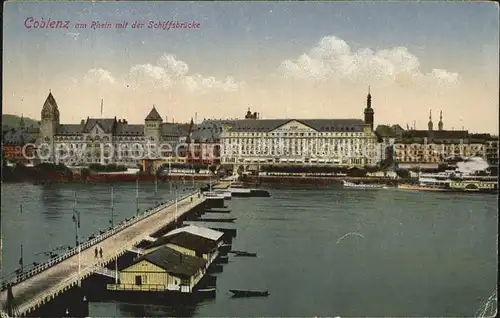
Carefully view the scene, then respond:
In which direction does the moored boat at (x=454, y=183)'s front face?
to the viewer's left

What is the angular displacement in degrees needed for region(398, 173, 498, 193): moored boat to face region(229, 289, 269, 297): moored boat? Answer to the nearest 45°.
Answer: approximately 45° to its left

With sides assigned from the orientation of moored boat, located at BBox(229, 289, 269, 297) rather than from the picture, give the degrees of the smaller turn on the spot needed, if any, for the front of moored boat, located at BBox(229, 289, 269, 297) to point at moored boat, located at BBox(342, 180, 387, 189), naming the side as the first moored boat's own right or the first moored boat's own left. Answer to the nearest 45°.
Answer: approximately 135° to the first moored boat's own right

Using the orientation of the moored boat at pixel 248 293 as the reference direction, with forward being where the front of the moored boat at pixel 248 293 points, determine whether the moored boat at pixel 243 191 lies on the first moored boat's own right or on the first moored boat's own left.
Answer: on the first moored boat's own right

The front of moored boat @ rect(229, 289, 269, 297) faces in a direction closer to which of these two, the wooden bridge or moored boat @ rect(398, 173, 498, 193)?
the wooden bridge

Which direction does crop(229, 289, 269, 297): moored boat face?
to the viewer's left

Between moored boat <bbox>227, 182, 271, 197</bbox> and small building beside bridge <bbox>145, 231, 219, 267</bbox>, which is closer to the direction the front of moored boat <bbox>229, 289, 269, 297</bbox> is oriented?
the small building beside bridge

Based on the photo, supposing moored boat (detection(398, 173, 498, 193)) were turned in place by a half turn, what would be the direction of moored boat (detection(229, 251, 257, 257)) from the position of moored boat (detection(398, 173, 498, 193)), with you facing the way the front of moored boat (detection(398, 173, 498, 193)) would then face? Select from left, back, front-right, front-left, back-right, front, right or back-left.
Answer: back-right
